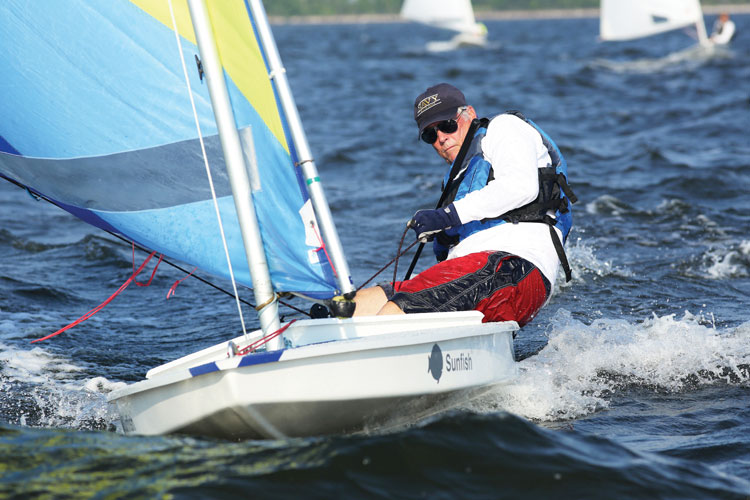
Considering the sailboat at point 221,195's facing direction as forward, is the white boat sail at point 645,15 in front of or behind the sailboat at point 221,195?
behind

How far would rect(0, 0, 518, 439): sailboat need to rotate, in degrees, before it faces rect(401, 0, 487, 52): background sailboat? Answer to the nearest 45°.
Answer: approximately 135° to its right

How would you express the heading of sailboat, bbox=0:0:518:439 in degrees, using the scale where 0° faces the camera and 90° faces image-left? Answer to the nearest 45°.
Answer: approximately 45°
